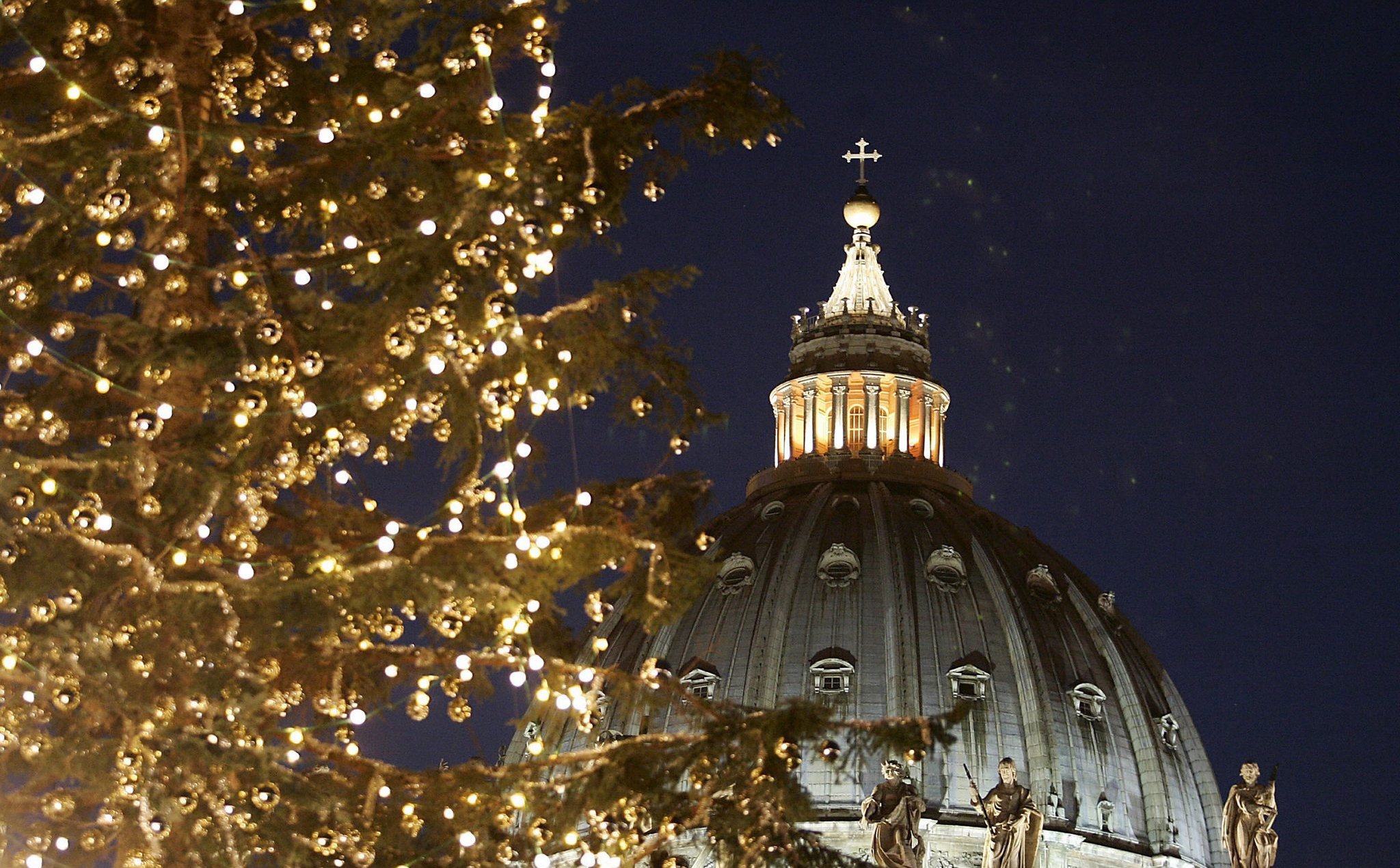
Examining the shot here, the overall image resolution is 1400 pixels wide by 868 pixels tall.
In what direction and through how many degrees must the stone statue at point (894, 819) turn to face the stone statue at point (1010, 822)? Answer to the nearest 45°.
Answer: approximately 135° to its left

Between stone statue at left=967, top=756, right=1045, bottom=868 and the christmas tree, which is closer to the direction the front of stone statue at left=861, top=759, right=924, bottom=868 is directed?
the christmas tree

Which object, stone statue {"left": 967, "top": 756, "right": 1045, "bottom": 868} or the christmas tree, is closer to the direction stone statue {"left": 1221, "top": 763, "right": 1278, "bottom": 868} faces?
the christmas tree

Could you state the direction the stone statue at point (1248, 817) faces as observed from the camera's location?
facing the viewer

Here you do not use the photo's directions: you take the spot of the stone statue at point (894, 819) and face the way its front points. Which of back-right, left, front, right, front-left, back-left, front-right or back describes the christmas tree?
front

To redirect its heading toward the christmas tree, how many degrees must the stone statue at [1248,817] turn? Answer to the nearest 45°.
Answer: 0° — it already faces it

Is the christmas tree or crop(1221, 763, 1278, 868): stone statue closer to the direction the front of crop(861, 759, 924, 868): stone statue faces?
the christmas tree

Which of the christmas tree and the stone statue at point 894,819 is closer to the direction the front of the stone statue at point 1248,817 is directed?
the christmas tree

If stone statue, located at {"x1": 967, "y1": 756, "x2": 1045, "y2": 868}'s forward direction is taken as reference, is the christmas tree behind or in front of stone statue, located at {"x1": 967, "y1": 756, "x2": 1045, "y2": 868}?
in front

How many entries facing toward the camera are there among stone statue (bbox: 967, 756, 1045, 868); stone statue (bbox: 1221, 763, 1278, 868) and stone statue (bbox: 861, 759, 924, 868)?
3

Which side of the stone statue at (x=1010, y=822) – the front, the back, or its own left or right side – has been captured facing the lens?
front

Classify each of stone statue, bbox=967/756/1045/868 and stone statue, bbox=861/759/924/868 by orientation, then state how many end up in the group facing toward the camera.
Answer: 2

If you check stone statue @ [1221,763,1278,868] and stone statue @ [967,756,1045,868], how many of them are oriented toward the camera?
2
